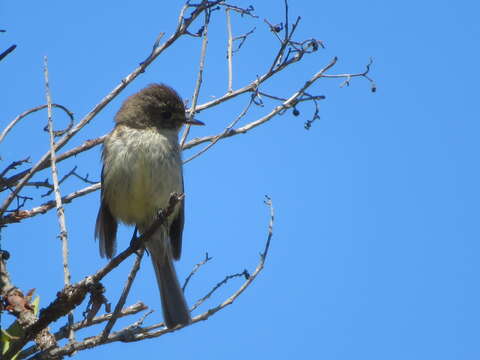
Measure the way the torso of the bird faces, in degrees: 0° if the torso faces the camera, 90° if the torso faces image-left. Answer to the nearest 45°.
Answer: approximately 0°

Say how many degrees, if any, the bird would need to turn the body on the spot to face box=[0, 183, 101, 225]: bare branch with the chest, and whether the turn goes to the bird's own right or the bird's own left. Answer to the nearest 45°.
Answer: approximately 45° to the bird's own right
